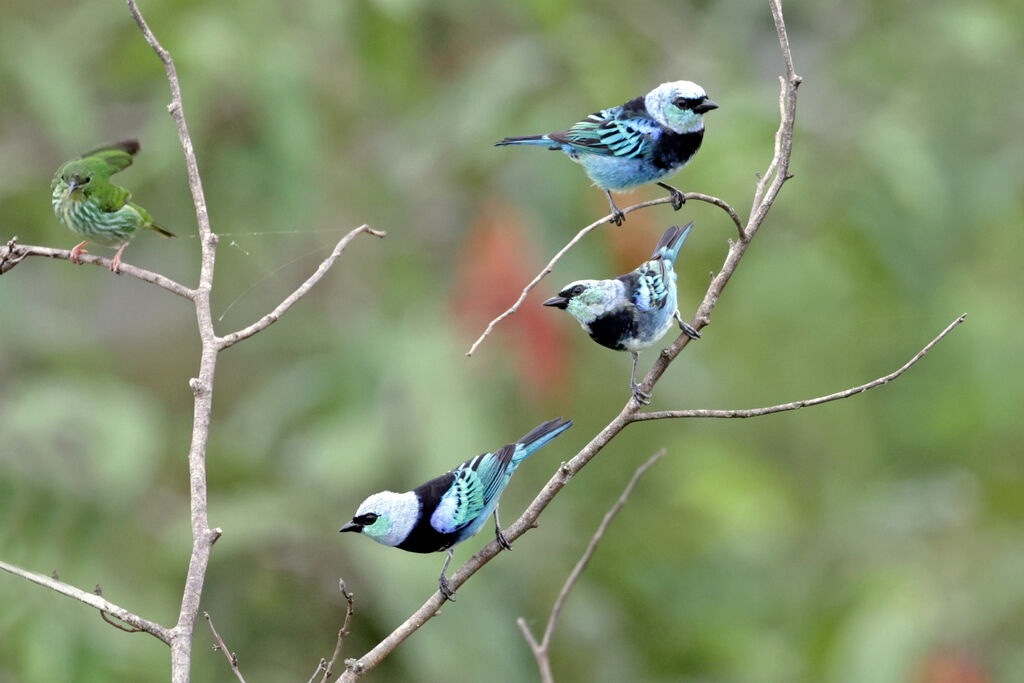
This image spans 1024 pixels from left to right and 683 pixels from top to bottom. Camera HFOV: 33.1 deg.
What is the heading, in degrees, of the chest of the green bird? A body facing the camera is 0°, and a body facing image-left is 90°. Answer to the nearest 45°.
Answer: approximately 45°

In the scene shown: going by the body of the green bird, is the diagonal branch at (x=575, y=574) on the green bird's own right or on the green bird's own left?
on the green bird's own left
